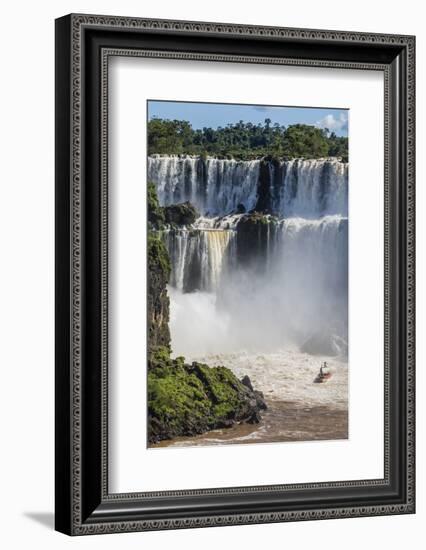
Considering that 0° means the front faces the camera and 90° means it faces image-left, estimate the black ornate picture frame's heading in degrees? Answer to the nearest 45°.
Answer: approximately 315°
